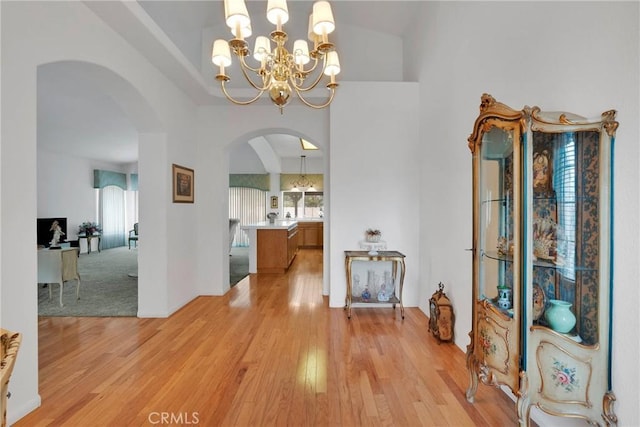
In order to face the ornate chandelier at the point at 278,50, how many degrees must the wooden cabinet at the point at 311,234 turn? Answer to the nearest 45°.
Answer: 0° — it already faces it

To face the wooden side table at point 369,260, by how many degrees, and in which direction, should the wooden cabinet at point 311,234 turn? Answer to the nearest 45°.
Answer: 0° — it already faces it

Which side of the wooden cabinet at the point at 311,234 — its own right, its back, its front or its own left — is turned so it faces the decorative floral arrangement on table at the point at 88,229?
right

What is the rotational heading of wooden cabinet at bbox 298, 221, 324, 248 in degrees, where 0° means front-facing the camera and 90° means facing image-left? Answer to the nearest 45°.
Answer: approximately 0°

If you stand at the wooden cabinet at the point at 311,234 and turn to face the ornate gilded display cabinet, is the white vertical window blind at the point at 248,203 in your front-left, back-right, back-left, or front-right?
back-right

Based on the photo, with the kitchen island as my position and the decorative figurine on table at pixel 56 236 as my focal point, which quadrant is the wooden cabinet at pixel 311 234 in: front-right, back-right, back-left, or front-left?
back-right
